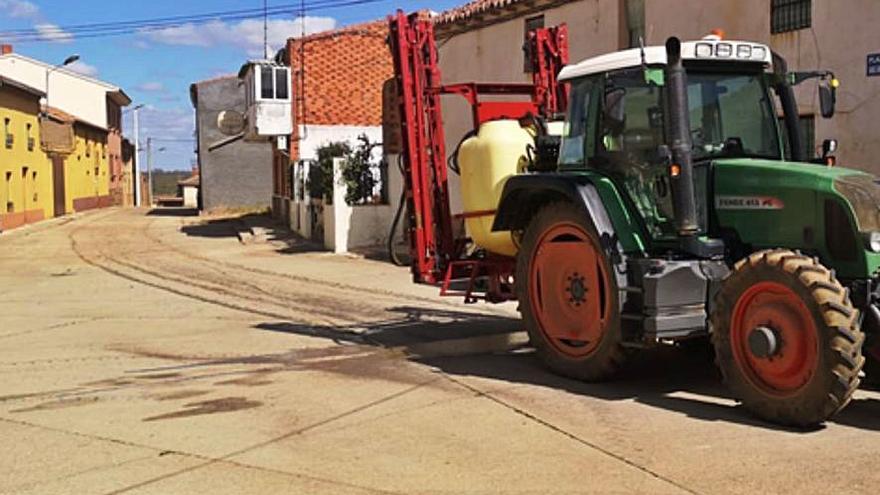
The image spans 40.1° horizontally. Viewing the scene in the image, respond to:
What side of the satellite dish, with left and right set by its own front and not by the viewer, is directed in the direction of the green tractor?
front

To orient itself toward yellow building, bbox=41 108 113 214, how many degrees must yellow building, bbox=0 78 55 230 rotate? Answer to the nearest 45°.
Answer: approximately 135° to its left

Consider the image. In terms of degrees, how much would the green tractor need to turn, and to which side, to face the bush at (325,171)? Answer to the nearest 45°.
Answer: approximately 180°

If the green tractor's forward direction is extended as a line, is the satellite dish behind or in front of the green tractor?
behind

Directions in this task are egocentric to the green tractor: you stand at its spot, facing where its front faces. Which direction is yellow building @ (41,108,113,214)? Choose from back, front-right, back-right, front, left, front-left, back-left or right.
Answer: back

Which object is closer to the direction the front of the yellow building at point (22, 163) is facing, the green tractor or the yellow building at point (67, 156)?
the green tractor

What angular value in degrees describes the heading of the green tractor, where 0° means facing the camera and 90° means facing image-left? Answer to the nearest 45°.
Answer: approximately 315°

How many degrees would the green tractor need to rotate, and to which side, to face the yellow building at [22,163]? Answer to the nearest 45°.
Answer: approximately 180°
